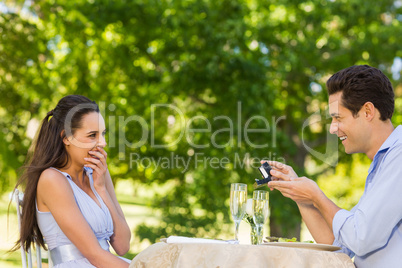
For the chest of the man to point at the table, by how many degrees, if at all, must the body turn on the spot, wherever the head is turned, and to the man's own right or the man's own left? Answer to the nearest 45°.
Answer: approximately 45° to the man's own left

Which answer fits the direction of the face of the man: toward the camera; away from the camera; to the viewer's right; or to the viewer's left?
to the viewer's left

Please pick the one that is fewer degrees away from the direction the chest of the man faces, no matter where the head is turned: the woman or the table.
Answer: the woman

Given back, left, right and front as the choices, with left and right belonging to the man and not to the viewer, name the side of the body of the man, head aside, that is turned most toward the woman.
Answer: front

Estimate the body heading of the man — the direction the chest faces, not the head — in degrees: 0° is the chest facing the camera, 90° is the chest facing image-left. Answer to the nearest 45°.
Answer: approximately 90°

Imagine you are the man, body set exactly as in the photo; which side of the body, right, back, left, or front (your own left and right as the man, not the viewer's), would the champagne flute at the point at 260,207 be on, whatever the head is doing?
front
